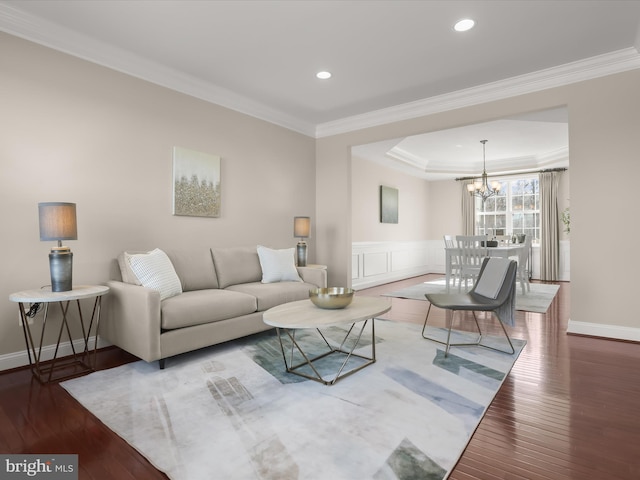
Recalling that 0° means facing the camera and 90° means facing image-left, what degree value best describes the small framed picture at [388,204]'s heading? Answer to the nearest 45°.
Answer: approximately 315°

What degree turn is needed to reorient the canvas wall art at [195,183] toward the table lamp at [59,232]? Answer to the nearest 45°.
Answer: approximately 90° to its right

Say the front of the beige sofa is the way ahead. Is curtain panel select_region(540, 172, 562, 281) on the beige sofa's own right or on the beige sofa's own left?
on the beige sofa's own left

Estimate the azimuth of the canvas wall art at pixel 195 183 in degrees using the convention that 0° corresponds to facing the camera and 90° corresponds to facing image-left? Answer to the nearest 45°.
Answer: approximately 315°

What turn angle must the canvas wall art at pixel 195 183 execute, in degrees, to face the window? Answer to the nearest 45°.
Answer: approximately 45° to its left

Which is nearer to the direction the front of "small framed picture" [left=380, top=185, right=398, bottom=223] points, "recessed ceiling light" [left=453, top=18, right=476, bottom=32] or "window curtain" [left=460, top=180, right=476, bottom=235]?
the recessed ceiling light

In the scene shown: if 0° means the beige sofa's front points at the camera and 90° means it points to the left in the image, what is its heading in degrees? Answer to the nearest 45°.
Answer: approximately 315°

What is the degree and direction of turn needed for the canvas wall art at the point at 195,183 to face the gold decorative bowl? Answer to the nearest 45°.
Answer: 0° — it already faces it
